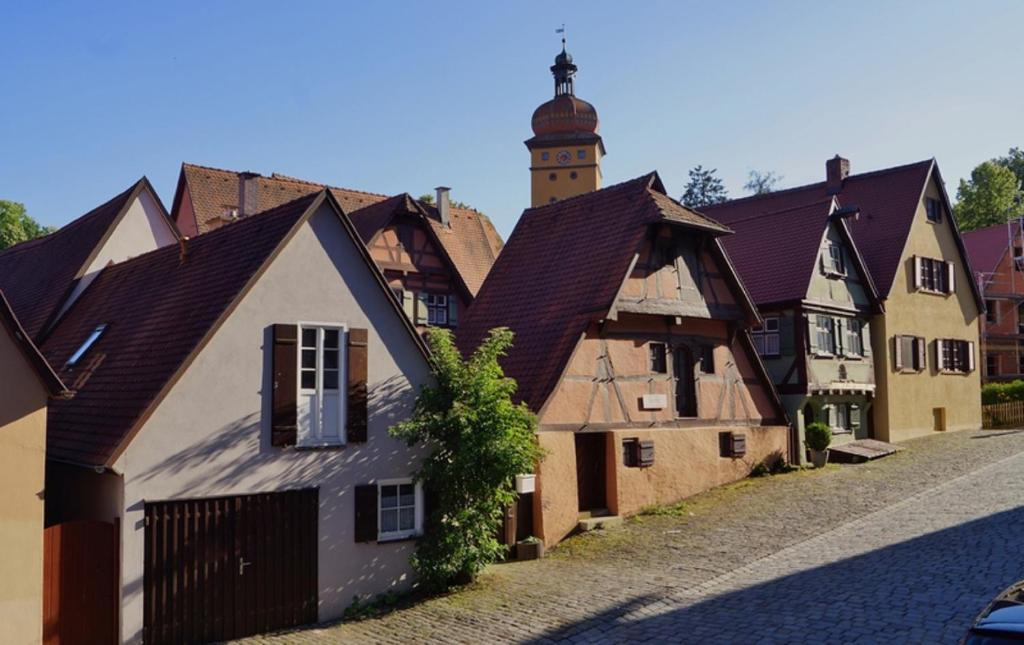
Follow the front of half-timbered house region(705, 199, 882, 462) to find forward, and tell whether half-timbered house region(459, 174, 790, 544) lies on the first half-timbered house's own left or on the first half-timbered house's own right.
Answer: on the first half-timbered house's own right

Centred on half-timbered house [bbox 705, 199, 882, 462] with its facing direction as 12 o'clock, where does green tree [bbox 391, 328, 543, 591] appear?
The green tree is roughly at 2 o'clock from the half-timbered house.

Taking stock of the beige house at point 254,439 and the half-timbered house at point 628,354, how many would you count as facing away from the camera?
0

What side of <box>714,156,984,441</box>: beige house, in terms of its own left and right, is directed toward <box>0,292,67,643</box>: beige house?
right

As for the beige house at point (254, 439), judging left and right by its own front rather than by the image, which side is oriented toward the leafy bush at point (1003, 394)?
left

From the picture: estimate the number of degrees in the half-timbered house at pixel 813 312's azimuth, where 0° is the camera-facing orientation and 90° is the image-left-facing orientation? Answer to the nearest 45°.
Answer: approximately 315°

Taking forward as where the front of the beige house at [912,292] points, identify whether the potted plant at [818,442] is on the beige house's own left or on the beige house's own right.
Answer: on the beige house's own right

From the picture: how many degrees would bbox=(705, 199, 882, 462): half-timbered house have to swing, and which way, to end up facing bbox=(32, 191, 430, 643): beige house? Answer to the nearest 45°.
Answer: approximately 90° to its right

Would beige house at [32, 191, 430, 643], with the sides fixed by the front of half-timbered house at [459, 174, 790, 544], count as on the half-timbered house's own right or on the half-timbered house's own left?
on the half-timbered house's own right

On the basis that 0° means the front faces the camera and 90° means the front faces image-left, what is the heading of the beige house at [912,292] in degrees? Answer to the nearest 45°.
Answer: approximately 315°

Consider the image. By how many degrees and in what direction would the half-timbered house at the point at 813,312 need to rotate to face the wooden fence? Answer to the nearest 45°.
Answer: approximately 90° to its left
